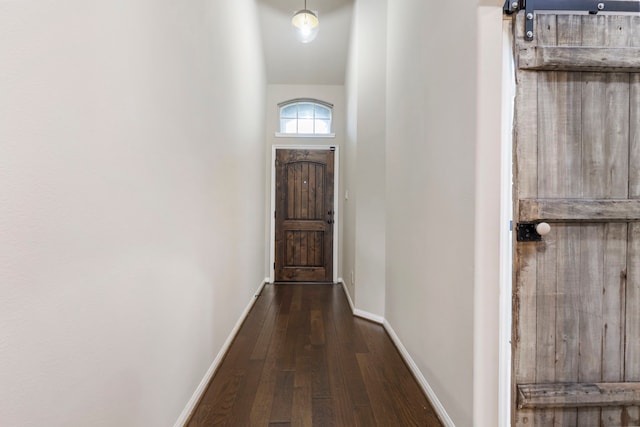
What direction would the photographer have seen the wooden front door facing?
facing the viewer

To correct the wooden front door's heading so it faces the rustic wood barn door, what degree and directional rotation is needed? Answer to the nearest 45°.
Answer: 0° — it already faces it

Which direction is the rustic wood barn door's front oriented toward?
toward the camera

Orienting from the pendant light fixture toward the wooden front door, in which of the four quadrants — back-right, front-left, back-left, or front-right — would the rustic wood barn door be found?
back-right
